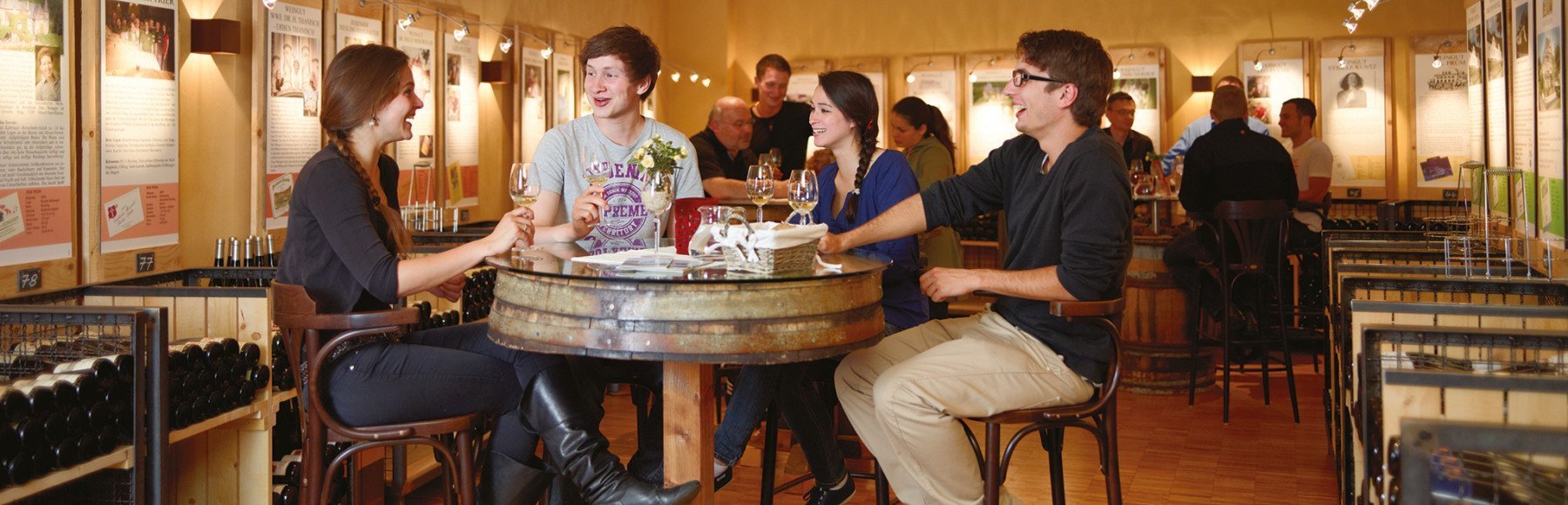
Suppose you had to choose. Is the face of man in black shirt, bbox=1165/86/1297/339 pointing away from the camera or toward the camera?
away from the camera

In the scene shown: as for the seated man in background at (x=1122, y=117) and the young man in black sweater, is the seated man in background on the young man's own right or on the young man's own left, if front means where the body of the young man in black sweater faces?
on the young man's own right

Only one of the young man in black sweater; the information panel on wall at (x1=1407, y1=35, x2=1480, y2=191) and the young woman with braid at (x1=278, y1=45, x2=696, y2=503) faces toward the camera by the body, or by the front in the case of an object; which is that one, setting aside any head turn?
the information panel on wall

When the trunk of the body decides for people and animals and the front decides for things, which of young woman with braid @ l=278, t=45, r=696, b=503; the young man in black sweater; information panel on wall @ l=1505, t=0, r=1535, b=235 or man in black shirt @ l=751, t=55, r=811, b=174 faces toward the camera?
the man in black shirt

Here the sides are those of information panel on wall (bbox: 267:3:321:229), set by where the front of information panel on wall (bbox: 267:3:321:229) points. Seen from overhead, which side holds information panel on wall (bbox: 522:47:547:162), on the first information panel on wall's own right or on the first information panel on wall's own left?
on the first information panel on wall's own left

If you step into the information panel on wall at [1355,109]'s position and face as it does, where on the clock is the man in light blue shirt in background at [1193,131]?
The man in light blue shirt in background is roughly at 2 o'clock from the information panel on wall.

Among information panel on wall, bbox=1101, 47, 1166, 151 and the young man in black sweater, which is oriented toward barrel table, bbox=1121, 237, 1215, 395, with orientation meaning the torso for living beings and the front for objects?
the information panel on wall

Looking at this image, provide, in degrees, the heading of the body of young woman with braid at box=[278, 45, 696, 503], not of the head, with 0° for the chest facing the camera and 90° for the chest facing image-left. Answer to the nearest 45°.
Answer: approximately 270°

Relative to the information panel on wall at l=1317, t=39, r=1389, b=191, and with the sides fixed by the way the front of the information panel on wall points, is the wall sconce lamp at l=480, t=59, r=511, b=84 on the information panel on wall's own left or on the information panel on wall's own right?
on the information panel on wall's own right

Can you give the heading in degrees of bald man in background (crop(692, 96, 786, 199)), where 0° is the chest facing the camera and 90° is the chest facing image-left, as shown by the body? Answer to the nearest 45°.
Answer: approximately 315°

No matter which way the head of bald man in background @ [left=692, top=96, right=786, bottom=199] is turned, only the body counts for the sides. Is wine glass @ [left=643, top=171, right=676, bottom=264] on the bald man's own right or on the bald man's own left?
on the bald man's own right

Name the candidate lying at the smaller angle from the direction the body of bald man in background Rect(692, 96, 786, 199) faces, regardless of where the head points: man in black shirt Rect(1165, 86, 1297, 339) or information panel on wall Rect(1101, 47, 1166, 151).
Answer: the man in black shirt

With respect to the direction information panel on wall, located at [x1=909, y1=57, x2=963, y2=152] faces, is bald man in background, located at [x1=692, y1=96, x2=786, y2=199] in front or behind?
in front
